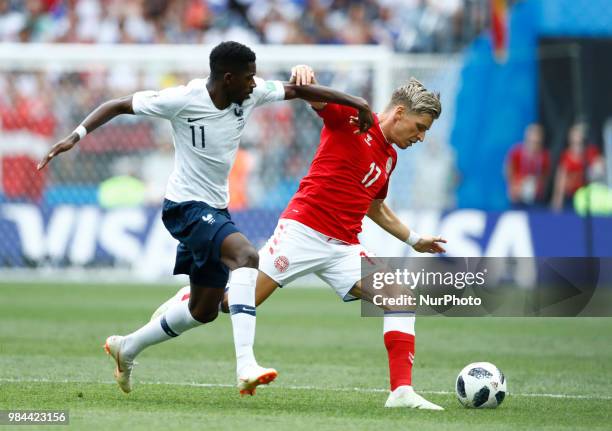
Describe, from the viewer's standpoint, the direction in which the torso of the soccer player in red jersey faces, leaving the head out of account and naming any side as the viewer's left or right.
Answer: facing the viewer and to the right of the viewer

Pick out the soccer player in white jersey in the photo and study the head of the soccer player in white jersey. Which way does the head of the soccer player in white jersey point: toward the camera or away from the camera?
toward the camera

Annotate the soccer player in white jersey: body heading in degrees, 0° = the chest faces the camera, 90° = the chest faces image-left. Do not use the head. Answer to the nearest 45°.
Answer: approximately 315°

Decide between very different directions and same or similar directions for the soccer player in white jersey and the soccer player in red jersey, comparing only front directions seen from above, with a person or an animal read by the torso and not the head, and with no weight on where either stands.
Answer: same or similar directions

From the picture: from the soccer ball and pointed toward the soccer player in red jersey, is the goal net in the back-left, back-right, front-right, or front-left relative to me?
front-right

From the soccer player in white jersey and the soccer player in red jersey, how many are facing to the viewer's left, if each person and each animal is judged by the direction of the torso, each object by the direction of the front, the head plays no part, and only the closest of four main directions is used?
0

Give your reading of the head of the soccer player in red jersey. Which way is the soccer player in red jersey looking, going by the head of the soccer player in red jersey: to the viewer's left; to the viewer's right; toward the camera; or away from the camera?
to the viewer's right

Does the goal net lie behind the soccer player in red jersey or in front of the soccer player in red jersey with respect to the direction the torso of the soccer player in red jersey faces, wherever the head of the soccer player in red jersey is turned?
behind

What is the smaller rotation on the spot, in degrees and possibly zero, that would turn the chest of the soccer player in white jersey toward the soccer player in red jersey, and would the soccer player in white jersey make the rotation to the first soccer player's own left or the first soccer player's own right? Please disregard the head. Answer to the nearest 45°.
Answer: approximately 45° to the first soccer player's own left

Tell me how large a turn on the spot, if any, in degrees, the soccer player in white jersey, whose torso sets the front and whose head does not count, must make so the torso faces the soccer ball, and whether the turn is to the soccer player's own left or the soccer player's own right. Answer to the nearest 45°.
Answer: approximately 45° to the soccer player's own left

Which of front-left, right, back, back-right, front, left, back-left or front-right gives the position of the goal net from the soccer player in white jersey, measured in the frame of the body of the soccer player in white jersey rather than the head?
back-left
